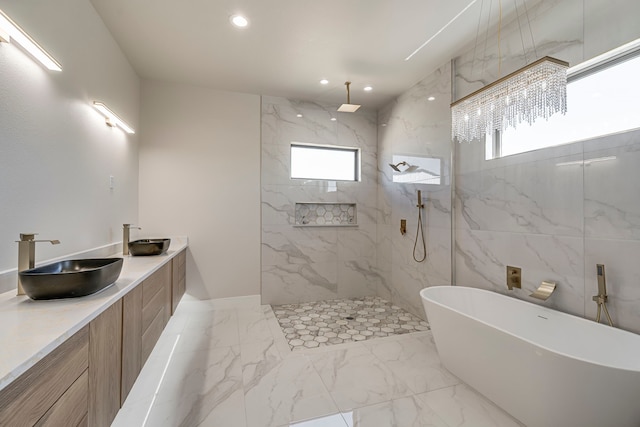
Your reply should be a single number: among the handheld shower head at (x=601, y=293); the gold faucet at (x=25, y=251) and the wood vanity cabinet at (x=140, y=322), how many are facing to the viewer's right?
2

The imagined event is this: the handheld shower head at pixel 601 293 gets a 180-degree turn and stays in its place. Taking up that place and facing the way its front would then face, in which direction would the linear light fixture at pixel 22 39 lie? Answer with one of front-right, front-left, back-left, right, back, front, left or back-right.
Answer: back

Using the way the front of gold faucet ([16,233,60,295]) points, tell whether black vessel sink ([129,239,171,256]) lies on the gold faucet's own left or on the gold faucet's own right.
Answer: on the gold faucet's own left

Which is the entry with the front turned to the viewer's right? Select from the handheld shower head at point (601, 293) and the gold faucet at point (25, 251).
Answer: the gold faucet

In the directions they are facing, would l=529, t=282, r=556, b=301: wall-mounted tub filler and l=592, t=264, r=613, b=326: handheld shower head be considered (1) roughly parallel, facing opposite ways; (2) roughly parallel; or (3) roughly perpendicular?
roughly parallel

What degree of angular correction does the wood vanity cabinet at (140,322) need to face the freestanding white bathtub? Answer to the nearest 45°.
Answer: approximately 45° to its right

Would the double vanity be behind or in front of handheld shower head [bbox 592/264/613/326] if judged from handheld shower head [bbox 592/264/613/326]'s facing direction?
in front

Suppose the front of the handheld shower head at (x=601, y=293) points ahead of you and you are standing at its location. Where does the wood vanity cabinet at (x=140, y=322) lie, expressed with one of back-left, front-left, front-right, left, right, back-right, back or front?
front

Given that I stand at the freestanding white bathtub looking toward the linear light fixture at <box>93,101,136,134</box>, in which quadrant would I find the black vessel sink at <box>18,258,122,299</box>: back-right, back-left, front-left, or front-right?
front-left

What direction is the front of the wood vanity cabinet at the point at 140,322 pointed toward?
to the viewer's right

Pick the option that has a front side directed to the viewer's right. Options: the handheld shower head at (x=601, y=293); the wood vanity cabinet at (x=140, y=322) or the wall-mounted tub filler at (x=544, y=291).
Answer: the wood vanity cabinet

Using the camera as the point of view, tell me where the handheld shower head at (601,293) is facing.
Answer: facing the viewer and to the left of the viewer

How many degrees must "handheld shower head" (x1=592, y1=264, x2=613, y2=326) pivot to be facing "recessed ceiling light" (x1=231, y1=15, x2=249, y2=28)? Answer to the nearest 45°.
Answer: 0° — it already faces it

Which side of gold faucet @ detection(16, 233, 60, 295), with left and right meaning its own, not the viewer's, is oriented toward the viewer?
right

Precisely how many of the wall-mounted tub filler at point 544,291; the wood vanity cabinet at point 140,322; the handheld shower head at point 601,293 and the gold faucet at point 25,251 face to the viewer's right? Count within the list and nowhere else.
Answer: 2
